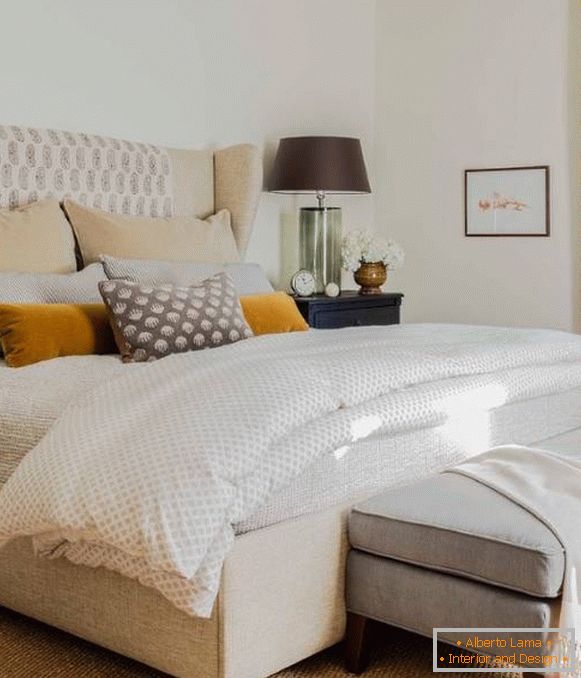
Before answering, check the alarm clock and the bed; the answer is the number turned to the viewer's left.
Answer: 0

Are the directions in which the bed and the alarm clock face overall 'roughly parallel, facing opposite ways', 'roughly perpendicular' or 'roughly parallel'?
roughly parallel

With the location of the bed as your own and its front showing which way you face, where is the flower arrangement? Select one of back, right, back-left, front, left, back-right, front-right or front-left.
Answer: back-left

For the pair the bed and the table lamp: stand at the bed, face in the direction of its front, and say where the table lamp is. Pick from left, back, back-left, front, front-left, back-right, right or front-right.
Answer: back-left

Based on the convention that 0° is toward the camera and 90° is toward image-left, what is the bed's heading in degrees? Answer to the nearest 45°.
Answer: approximately 315°

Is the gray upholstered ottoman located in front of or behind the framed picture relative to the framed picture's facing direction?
in front

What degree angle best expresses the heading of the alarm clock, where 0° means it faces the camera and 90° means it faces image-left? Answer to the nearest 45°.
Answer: approximately 315°

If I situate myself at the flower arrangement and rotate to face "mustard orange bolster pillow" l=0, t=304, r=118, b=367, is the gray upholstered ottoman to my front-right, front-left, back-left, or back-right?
front-left

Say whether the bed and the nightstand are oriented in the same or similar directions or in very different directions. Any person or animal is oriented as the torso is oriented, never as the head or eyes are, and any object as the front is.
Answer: same or similar directions

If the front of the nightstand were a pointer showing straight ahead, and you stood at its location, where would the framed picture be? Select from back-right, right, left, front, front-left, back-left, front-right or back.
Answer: left

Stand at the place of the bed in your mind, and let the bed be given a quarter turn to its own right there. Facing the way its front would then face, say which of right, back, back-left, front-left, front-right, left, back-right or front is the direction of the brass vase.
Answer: back-right

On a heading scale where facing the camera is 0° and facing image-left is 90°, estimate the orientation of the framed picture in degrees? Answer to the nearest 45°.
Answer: approximately 45°

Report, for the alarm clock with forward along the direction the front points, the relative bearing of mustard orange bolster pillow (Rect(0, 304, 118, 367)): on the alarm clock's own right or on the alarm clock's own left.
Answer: on the alarm clock's own right

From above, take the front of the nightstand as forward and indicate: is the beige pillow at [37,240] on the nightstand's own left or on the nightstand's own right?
on the nightstand's own right

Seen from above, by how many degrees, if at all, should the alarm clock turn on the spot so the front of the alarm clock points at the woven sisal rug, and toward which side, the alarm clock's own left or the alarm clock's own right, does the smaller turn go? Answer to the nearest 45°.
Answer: approximately 45° to the alarm clock's own right

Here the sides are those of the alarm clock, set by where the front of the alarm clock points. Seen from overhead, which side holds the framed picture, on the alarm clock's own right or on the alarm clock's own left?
on the alarm clock's own left
